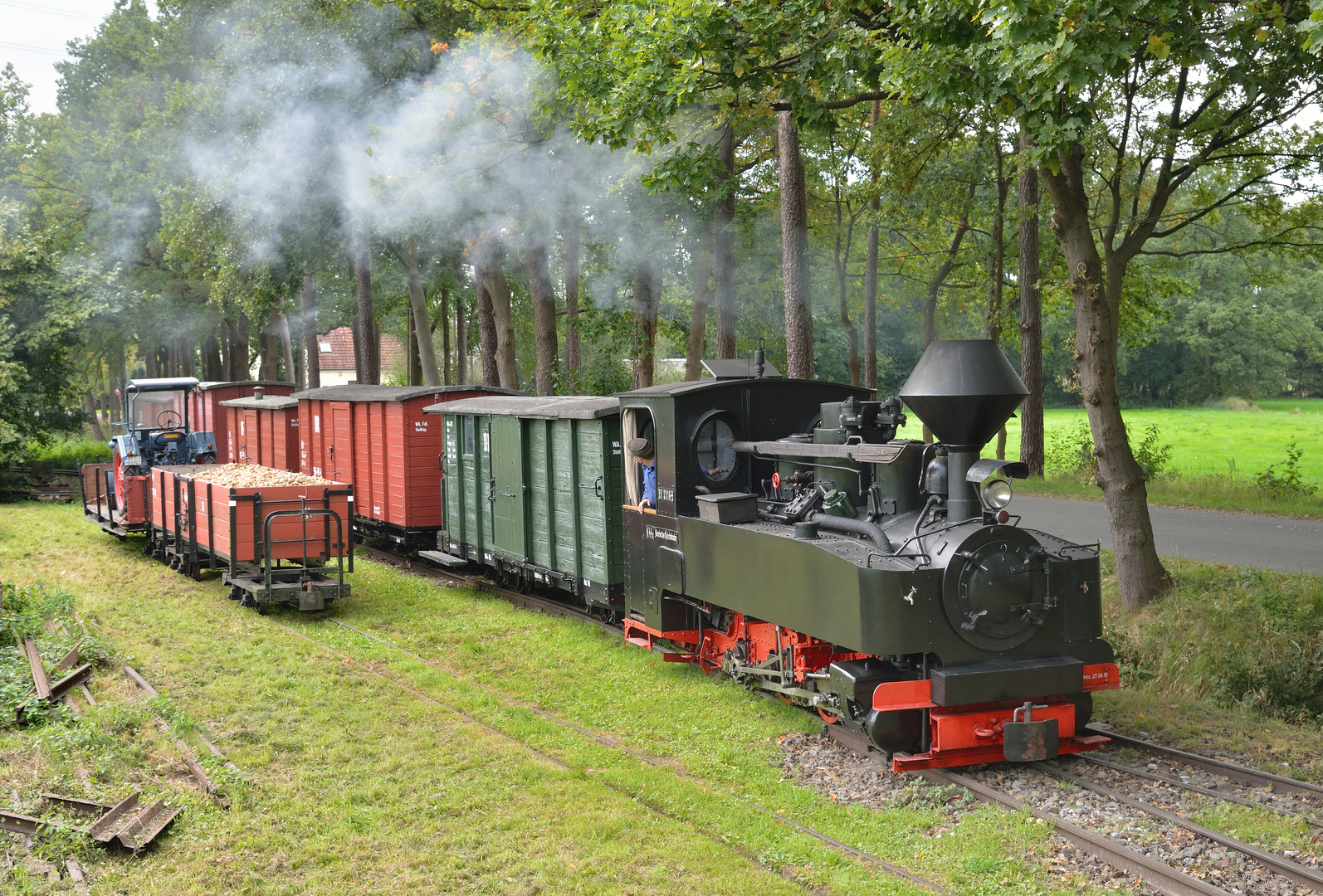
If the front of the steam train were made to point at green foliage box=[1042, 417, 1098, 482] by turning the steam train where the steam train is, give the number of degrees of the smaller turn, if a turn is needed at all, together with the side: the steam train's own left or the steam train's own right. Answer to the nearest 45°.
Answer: approximately 90° to the steam train's own left

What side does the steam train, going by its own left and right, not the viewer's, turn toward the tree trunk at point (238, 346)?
back

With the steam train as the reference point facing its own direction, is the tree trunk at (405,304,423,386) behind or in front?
behind

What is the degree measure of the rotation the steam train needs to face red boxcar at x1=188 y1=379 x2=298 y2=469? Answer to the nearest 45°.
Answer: approximately 180°

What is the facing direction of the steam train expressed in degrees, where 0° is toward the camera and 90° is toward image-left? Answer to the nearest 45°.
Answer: approximately 315°

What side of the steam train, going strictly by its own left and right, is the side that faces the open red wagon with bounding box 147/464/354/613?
back

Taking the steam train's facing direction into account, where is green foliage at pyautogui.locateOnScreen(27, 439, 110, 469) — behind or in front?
behind

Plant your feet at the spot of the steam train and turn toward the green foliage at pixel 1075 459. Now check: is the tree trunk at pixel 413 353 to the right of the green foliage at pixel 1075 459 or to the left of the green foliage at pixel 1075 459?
left

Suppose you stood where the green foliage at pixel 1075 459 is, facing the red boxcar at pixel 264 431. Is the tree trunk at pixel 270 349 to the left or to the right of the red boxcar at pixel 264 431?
right

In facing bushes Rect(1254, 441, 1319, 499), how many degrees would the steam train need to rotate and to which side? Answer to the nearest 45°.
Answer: approximately 90° to its left
